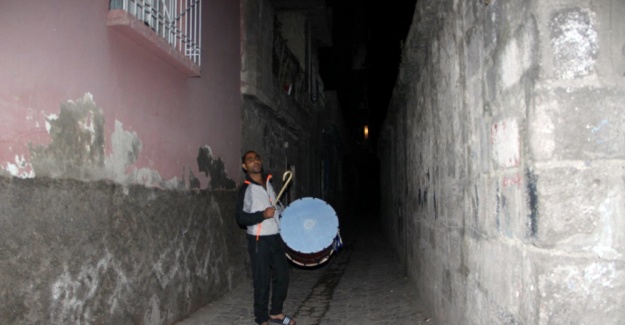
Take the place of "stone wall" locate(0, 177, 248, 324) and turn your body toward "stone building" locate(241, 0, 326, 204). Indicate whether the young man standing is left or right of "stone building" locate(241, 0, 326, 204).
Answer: right

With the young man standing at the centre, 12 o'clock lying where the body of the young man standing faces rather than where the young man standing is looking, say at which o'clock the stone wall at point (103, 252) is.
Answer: The stone wall is roughly at 3 o'clock from the young man standing.

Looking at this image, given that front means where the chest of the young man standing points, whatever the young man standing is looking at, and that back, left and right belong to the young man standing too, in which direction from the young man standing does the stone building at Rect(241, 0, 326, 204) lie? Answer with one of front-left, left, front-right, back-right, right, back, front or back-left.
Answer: back-left

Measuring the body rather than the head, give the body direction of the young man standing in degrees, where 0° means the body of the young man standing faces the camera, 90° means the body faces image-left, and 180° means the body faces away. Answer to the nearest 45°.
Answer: approximately 315°
